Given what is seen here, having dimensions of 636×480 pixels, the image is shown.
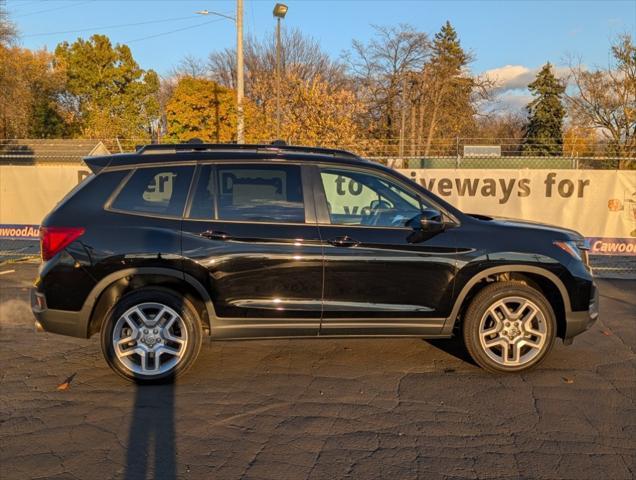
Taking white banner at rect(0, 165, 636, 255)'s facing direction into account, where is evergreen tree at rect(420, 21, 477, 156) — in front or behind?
behind

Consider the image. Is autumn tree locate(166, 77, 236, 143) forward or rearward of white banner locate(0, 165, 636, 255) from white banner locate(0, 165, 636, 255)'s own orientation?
rearward

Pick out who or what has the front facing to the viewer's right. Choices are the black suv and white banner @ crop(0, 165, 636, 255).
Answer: the black suv

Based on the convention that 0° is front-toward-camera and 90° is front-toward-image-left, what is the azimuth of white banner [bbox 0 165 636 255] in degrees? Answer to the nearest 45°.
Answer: approximately 0°

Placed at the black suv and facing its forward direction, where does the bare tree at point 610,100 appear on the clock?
The bare tree is roughly at 10 o'clock from the black suv.

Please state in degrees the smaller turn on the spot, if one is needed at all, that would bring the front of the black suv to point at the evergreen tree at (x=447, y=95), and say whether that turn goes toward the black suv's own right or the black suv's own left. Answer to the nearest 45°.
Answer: approximately 90° to the black suv's own left

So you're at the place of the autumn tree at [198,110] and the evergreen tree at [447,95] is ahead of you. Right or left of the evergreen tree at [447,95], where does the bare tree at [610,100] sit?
right

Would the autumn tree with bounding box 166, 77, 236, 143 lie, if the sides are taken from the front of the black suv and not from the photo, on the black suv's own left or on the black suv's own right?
on the black suv's own left

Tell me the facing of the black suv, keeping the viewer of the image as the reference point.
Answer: facing to the right of the viewer

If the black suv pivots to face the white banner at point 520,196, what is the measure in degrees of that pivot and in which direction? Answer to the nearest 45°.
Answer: approximately 45° to its left

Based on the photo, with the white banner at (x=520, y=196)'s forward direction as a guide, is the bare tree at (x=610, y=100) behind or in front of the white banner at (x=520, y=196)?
behind

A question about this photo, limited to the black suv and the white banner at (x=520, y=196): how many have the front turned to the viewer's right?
1

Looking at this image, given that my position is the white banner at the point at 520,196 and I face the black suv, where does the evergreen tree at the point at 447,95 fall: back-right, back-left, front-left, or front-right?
back-right

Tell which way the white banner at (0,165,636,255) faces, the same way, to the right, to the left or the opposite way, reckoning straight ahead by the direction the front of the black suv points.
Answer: to the right
